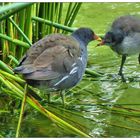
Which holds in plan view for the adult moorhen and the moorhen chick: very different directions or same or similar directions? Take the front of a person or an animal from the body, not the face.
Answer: very different directions

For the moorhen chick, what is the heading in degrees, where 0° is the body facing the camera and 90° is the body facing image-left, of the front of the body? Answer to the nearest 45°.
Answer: approximately 90°

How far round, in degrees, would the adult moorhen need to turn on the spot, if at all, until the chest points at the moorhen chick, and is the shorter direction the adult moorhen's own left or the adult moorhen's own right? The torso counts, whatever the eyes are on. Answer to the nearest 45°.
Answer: approximately 45° to the adult moorhen's own left

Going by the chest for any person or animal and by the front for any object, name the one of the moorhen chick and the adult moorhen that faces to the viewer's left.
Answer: the moorhen chick

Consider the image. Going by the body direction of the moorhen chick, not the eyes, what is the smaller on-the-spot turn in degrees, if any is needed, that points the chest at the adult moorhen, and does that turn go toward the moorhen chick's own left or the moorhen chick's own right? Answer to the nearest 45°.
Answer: approximately 45° to the moorhen chick's own left

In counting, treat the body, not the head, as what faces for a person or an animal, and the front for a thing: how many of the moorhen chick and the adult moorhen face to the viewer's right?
1

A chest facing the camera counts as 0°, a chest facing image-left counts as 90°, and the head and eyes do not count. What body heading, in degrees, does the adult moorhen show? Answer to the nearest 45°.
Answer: approximately 270°
